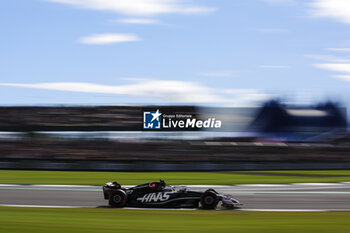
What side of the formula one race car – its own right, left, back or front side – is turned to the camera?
right
